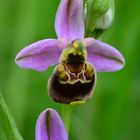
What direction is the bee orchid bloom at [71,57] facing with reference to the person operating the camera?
facing the viewer
